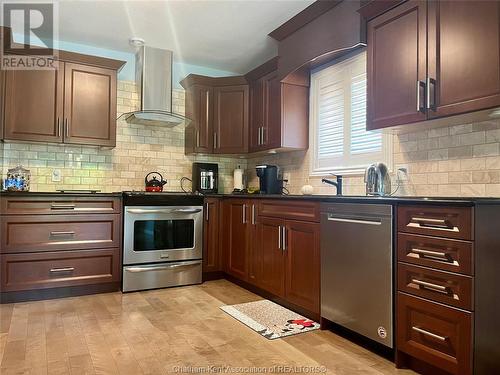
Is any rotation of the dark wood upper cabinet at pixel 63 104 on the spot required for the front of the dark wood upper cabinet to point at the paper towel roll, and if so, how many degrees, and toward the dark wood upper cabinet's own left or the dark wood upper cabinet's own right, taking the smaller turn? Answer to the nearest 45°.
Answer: approximately 90° to the dark wood upper cabinet's own left

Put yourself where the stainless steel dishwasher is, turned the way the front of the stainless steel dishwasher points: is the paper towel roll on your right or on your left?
on your right

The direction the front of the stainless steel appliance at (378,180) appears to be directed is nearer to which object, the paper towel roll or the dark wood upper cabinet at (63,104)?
the dark wood upper cabinet

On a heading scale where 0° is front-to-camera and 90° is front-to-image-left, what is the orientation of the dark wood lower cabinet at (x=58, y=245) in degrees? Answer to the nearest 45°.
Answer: approximately 0°
